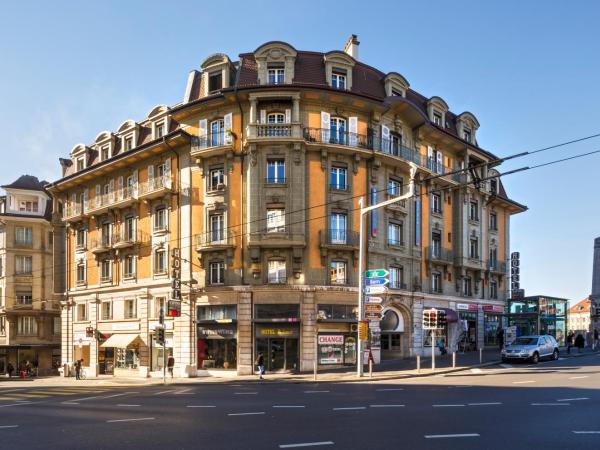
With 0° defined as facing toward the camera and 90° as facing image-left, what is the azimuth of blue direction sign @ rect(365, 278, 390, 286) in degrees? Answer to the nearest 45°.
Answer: approximately 0°

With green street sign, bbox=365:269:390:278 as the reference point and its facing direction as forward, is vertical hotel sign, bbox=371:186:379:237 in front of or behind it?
behind

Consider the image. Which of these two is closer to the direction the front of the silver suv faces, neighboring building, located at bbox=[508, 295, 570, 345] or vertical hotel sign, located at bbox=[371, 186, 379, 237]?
the vertical hotel sign

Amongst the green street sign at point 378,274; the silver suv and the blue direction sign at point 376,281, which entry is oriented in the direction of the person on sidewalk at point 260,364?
the silver suv

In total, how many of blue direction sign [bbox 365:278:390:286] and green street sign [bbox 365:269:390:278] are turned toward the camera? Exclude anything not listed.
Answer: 2

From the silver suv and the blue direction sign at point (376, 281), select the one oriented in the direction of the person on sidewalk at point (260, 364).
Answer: the silver suv

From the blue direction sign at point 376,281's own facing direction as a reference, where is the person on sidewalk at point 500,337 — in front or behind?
behind
